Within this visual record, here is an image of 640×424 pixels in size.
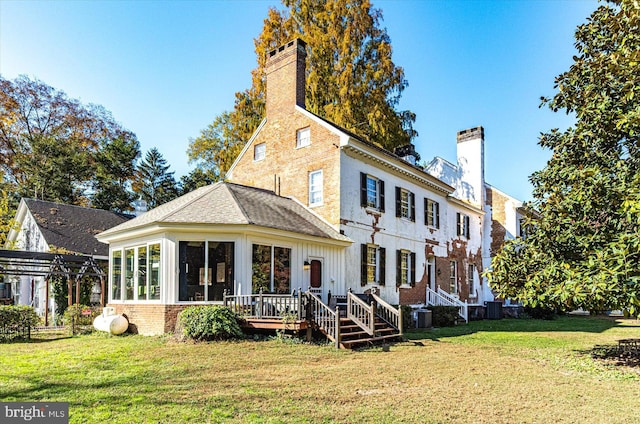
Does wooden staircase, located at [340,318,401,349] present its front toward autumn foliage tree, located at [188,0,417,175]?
no

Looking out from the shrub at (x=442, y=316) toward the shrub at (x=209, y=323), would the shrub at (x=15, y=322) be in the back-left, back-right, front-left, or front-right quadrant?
front-right

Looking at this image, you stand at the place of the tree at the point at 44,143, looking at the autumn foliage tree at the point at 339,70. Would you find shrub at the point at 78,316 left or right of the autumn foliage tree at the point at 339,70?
right

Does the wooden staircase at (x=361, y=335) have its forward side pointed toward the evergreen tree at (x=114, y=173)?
no

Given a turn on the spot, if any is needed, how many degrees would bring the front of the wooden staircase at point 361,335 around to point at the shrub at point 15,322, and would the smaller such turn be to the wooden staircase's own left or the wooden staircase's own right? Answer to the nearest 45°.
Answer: approximately 135° to the wooden staircase's own right

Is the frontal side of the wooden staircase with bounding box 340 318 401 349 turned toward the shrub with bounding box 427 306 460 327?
no

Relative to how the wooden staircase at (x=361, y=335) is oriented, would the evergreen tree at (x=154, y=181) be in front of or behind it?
behind

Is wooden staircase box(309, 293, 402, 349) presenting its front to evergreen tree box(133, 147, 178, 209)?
no
